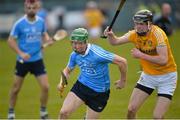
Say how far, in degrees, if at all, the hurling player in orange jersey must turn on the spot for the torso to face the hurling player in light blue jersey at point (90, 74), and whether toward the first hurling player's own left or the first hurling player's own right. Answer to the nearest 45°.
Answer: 0° — they already face them

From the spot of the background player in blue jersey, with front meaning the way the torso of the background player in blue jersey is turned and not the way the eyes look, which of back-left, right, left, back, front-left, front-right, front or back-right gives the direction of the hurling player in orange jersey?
front-left

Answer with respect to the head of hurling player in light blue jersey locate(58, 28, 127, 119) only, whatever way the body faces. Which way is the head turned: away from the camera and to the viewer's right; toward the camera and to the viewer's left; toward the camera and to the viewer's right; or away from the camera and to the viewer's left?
toward the camera and to the viewer's left

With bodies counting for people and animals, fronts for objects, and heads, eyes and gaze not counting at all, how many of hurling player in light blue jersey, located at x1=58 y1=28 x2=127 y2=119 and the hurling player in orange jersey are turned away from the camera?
0

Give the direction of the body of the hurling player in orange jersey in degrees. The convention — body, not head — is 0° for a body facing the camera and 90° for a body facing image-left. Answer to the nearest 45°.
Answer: approximately 45°

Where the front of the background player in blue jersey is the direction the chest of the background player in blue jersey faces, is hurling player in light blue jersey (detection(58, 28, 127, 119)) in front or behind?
in front
